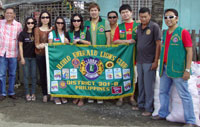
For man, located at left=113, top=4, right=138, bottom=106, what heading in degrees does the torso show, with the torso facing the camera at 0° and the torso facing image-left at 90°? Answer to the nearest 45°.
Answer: approximately 0°

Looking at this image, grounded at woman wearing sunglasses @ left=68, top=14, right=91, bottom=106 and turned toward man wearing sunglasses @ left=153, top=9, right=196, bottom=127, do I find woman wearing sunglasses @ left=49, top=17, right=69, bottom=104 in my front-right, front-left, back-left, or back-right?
back-right

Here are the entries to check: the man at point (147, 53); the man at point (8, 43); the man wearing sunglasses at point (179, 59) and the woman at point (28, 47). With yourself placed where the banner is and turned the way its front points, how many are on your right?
2

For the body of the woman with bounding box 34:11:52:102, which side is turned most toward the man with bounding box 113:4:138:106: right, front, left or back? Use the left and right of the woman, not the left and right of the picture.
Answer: left

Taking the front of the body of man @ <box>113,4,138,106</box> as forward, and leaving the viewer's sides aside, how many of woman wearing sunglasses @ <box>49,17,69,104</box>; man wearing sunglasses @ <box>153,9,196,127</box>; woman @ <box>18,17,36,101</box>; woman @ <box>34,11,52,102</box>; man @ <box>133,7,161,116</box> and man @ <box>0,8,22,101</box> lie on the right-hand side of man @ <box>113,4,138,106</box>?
4

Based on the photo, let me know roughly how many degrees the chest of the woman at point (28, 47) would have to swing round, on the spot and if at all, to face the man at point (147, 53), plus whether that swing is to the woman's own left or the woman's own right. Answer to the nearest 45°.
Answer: approximately 45° to the woman's own left

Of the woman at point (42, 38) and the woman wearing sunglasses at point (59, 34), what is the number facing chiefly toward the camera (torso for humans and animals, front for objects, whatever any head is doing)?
2
